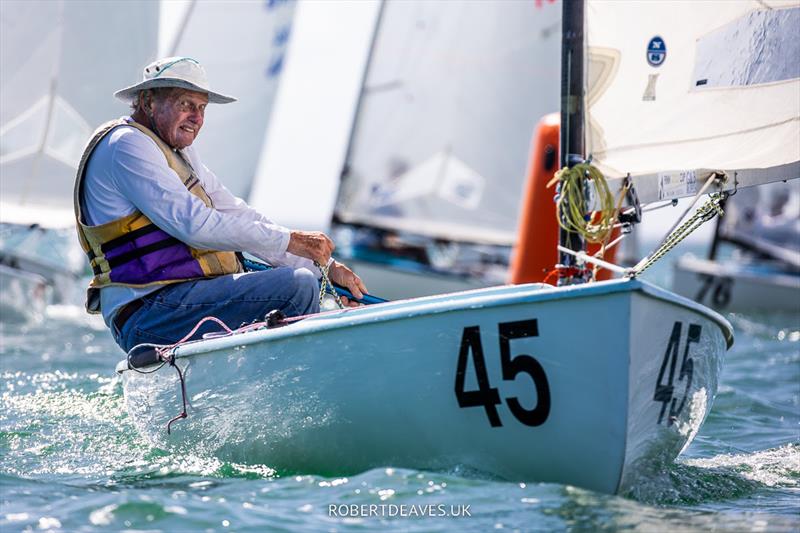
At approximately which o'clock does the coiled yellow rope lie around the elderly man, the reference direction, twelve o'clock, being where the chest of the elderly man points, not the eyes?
The coiled yellow rope is roughly at 12 o'clock from the elderly man.

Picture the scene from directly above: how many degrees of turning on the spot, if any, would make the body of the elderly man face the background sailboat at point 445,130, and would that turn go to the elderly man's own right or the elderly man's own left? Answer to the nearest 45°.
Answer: approximately 90° to the elderly man's own left

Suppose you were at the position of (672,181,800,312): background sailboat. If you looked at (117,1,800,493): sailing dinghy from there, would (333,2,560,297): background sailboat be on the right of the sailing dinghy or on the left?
right

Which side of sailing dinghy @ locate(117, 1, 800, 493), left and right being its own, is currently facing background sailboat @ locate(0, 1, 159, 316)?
back

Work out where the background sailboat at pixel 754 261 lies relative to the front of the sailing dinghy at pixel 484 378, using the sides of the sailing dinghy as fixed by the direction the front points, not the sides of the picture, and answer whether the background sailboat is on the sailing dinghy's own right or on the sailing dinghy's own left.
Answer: on the sailing dinghy's own left

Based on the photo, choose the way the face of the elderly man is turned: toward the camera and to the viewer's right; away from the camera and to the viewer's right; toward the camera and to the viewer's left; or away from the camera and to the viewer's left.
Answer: toward the camera and to the viewer's right

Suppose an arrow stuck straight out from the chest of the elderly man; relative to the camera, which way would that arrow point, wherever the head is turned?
to the viewer's right

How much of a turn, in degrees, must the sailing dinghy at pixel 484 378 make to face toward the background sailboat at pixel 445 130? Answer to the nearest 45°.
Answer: approximately 135° to its left

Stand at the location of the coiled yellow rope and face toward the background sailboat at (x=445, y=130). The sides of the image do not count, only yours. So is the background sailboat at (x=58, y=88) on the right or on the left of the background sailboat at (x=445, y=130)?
left

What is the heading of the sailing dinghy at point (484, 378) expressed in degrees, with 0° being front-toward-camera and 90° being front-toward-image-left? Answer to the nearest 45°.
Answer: approximately 315°
